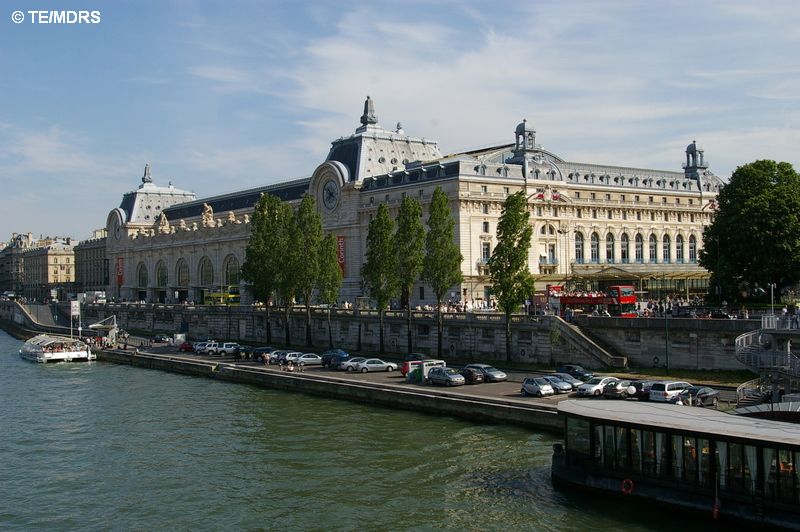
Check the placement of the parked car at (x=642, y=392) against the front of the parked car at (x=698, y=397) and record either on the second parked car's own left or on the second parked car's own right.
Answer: on the second parked car's own right

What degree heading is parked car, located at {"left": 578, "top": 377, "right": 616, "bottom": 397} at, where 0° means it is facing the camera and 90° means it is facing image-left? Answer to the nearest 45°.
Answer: approximately 45°

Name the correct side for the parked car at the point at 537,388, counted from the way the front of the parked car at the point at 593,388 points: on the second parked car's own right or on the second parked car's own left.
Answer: on the second parked car's own right

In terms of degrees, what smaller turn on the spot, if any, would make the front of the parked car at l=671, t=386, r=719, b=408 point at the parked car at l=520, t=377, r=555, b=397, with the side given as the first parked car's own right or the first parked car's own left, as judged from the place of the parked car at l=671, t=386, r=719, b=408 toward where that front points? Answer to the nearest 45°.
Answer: approximately 45° to the first parked car's own right

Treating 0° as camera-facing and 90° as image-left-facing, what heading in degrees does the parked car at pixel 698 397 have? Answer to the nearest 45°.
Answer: approximately 45°

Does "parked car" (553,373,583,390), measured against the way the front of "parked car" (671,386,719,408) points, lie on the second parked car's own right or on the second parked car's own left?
on the second parked car's own right

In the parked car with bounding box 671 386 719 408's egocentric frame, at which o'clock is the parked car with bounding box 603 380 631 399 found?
the parked car with bounding box 603 380 631 399 is roughly at 2 o'clock from the parked car with bounding box 671 386 719 408.
